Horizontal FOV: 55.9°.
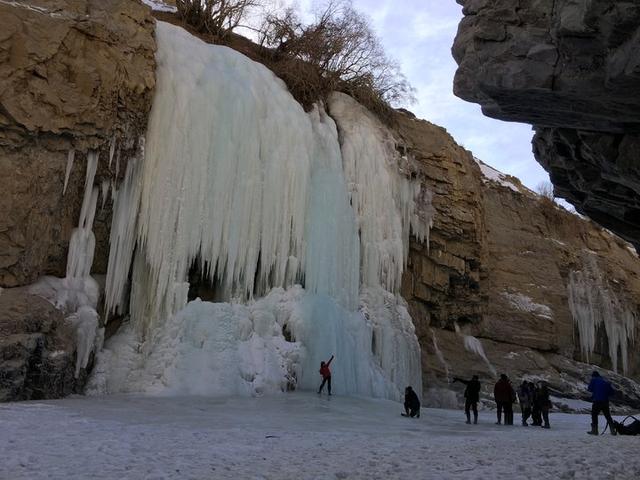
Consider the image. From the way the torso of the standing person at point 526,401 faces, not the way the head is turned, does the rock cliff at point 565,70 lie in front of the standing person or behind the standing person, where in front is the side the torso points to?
behind

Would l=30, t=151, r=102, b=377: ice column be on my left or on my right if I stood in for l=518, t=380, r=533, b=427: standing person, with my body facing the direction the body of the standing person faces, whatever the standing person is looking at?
on my left

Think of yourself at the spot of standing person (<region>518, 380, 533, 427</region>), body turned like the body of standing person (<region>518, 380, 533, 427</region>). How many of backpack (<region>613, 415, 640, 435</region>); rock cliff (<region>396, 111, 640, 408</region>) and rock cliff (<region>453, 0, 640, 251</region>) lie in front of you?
1

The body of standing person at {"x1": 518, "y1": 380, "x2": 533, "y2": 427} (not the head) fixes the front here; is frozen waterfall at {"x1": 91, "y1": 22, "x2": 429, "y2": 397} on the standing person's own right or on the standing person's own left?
on the standing person's own left

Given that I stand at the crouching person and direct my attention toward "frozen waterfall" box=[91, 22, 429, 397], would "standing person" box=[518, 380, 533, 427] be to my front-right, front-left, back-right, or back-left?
back-right

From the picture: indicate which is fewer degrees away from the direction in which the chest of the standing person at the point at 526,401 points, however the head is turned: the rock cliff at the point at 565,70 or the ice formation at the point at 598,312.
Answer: the ice formation

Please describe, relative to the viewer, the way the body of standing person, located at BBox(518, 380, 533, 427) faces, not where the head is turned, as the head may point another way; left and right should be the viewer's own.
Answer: facing away from the viewer
